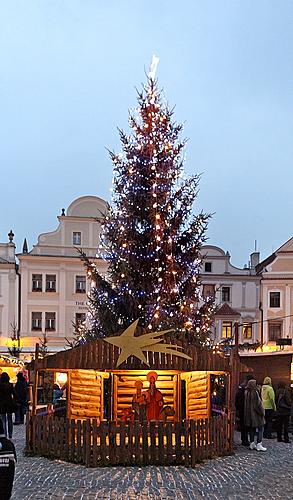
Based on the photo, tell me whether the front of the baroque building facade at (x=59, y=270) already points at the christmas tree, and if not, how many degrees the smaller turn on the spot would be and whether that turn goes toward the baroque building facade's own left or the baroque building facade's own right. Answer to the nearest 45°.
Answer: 0° — it already faces it

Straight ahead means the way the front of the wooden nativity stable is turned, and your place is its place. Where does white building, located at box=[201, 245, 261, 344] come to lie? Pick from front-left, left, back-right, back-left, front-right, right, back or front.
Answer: back

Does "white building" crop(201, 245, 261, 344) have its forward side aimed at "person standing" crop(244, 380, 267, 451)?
yes

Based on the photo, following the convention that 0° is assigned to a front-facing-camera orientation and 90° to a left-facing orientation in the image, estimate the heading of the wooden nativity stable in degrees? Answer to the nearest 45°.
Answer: approximately 0°

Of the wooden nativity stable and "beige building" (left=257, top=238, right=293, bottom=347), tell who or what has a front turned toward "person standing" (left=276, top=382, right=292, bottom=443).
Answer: the beige building

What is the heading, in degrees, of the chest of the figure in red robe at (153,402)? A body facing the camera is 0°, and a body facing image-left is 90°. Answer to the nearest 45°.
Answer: approximately 0°

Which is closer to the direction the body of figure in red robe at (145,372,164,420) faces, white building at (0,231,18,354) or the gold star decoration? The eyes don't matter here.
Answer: the gold star decoration

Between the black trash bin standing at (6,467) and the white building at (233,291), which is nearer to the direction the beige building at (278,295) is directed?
the black trash bin standing

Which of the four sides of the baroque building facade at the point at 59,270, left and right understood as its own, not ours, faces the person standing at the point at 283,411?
front

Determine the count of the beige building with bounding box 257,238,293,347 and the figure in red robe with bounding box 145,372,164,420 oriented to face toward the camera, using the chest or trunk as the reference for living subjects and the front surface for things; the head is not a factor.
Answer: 2

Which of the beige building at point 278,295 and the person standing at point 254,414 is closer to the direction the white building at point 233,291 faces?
the person standing

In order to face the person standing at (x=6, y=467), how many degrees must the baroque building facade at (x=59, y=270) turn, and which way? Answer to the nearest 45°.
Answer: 0° — it already faces them

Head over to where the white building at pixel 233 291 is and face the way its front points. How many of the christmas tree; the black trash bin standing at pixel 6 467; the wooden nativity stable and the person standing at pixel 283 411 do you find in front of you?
4
